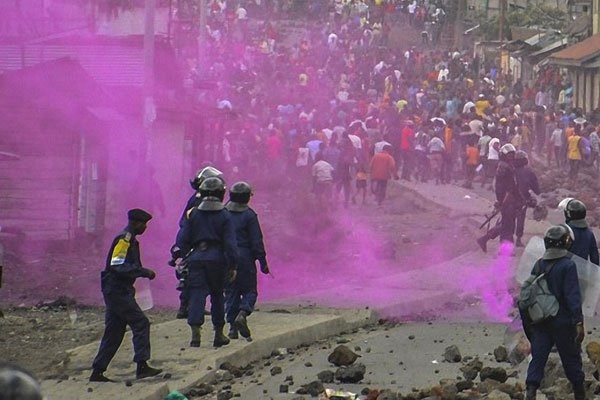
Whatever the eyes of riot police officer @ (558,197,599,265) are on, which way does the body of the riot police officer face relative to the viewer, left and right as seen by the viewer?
facing away from the viewer and to the left of the viewer

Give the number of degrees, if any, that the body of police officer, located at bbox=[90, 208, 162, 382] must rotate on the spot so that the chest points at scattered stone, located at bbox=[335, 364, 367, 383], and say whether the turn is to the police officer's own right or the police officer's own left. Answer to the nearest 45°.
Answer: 0° — they already face it

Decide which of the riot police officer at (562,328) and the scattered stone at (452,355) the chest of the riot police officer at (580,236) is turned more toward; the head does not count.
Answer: the scattered stone

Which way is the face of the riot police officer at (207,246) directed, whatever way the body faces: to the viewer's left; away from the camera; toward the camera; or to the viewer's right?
away from the camera

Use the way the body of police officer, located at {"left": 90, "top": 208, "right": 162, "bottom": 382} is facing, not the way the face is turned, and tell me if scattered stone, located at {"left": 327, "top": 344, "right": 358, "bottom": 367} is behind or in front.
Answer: in front

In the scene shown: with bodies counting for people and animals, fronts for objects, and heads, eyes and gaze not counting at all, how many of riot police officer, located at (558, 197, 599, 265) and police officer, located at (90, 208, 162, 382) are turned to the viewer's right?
1

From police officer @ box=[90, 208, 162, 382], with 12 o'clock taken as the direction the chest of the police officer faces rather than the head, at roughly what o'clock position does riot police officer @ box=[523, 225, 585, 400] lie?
The riot police officer is roughly at 1 o'clock from the police officer.

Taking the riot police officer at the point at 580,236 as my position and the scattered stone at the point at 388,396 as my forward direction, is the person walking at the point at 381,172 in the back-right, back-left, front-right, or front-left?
back-right

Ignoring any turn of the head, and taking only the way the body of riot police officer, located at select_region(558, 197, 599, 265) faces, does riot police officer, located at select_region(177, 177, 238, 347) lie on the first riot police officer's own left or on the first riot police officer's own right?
on the first riot police officer's own left

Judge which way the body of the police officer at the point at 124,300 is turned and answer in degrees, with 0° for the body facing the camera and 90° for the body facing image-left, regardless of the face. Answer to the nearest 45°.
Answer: approximately 270°

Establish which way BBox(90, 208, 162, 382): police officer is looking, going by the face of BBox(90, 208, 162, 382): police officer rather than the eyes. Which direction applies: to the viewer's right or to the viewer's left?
to the viewer's right
